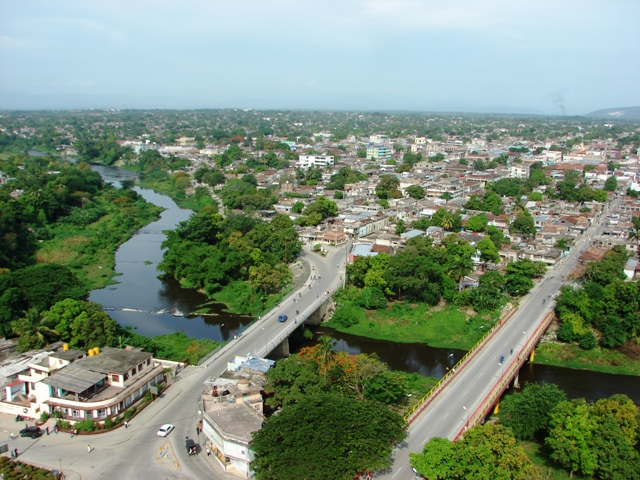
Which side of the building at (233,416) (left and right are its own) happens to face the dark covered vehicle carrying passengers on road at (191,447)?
front

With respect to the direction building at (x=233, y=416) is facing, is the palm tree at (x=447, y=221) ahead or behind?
behind

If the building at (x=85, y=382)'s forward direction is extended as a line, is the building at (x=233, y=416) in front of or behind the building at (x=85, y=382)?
in front

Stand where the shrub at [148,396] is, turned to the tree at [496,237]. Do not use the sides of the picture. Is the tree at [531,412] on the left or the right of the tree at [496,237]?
right

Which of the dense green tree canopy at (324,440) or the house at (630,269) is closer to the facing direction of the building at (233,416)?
the dense green tree canopy

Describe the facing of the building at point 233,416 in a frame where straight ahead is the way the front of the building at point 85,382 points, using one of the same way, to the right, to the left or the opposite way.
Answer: to the right

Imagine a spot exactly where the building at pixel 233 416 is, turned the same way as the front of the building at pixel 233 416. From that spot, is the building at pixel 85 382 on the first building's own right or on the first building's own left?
on the first building's own right

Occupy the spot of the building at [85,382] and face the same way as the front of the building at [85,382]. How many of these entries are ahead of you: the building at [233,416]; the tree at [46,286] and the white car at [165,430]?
2

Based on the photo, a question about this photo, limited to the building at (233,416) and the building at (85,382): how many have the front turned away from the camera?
0

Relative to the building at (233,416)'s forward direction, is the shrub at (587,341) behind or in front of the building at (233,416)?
behind

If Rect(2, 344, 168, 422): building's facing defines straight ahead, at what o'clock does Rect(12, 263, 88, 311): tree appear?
The tree is roughly at 7 o'clock from the building.

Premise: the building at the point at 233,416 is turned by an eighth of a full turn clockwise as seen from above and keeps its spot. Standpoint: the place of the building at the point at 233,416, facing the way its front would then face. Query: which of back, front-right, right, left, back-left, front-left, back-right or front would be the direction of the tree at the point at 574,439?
back

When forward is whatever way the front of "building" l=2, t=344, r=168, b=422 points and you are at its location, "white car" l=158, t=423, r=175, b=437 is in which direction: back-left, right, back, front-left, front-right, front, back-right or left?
front

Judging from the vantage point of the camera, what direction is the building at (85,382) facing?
facing the viewer and to the right of the viewer

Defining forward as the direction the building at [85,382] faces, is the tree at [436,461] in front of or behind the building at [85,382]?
in front

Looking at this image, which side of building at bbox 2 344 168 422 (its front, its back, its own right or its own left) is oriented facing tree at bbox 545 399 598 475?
front

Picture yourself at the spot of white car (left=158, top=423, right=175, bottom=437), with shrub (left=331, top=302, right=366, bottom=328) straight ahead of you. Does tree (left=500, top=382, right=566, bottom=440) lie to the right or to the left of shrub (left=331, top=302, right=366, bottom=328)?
right

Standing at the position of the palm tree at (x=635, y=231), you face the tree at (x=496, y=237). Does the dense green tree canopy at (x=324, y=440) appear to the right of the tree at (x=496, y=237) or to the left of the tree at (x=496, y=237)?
left
